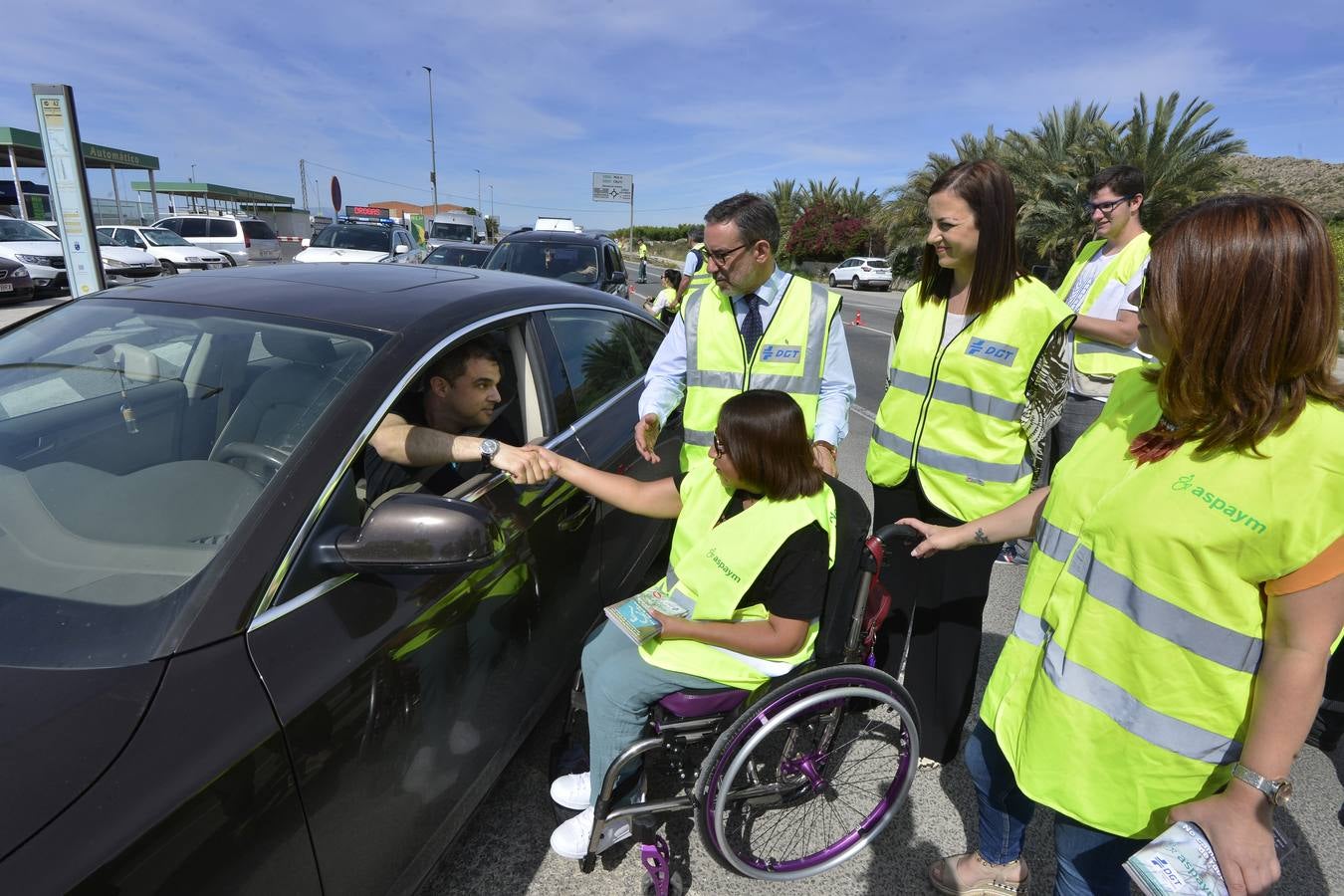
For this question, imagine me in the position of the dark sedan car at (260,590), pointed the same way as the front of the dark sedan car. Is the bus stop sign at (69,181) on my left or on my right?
on my right

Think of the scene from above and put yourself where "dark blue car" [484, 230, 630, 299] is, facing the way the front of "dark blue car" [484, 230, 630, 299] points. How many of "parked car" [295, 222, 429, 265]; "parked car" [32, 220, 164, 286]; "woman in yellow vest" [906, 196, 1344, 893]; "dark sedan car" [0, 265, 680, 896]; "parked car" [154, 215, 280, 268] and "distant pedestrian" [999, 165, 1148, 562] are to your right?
3

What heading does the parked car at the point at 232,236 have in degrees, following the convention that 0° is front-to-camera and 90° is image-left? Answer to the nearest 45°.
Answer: approximately 135°

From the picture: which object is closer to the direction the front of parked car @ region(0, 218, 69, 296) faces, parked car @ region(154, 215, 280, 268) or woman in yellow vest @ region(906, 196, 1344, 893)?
the woman in yellow vest

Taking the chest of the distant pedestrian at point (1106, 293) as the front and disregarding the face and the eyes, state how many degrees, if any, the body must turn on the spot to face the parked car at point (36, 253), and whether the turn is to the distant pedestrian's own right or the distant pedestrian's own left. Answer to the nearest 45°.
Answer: approximately 45° to the distant pedestrian's own right

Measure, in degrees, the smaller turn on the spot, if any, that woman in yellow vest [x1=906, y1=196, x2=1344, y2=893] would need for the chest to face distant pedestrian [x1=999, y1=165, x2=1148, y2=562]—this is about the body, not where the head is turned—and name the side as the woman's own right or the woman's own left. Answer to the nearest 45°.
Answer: approximately 135° to the woman's own right
